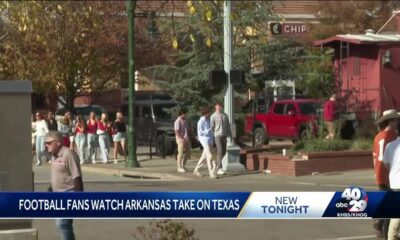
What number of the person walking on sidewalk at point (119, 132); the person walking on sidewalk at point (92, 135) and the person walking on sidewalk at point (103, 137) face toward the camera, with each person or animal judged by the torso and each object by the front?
3

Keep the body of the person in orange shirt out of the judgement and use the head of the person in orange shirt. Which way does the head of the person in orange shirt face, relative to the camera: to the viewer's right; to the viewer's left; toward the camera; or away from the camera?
to the viewer's left

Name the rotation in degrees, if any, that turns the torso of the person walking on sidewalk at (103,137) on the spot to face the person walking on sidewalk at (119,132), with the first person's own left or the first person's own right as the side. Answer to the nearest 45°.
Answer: approximately 90° to the first person's own left

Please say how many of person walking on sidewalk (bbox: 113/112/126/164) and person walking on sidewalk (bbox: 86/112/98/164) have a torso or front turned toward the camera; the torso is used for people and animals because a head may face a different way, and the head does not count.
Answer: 2

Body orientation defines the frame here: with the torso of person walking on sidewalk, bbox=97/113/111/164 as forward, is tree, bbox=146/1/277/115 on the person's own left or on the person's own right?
on the person's own left

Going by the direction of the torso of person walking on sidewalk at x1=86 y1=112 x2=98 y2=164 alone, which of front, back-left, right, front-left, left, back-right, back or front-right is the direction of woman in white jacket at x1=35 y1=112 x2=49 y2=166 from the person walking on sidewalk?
right
